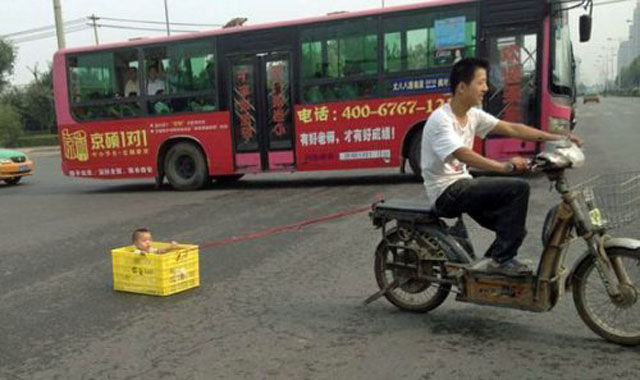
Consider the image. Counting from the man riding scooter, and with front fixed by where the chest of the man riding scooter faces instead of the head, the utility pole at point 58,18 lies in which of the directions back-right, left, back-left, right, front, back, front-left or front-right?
back-left

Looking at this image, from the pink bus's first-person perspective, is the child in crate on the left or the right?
on its right

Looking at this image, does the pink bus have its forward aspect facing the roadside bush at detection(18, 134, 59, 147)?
no

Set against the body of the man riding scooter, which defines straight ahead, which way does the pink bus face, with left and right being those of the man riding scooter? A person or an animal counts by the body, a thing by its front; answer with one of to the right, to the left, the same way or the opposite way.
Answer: the same way

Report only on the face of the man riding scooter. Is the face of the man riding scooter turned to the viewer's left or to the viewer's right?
to the viewer's right

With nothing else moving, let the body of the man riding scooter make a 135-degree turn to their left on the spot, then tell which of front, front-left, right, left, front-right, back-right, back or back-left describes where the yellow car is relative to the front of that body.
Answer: front

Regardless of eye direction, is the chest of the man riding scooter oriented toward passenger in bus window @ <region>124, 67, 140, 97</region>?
no

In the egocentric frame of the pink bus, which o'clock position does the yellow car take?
The yellow car is roughly at 7 o'clock from the pink bus.

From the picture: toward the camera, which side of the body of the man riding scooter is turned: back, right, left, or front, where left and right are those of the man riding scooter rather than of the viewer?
right

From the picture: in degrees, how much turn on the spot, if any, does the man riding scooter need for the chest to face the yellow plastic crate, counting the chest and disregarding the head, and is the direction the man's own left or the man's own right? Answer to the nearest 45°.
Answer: approximately 180°

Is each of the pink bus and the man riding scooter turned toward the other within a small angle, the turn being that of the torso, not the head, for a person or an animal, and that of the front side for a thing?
no

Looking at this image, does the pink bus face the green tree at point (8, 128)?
no

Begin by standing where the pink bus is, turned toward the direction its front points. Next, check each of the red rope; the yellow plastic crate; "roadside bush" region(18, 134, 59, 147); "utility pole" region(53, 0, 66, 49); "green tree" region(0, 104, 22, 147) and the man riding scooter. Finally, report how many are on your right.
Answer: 3

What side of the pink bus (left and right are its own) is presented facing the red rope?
right

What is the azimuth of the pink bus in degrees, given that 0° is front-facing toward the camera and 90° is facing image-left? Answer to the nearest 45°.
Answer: approximately 270°

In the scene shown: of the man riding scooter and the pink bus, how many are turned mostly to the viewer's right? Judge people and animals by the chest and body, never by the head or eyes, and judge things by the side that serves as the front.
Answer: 2

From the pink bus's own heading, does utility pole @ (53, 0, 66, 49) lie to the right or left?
on its left

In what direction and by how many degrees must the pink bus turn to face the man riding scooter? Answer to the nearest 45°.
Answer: approximately 90° to its right
